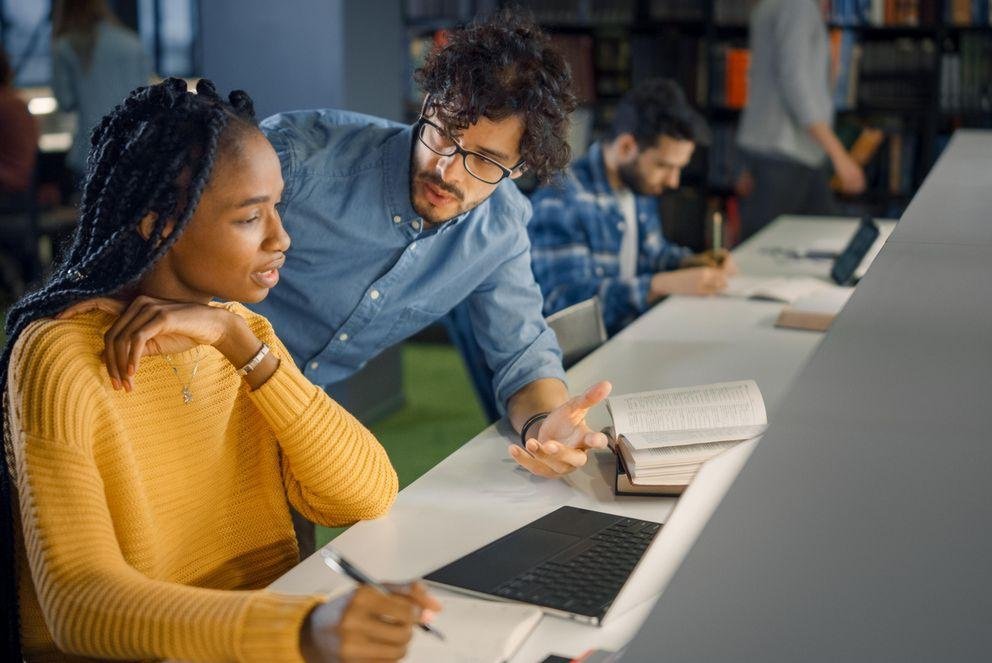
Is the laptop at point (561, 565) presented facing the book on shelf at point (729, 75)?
no

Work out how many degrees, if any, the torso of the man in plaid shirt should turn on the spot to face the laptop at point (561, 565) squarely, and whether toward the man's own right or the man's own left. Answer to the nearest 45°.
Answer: approximately 45° to the man's own right

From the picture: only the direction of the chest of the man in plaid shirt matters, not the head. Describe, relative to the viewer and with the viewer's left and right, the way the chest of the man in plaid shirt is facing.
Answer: facing the viewer and to the right of the viewer

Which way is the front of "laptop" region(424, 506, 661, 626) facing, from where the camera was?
facing away from the viewer and to the left of the viewer

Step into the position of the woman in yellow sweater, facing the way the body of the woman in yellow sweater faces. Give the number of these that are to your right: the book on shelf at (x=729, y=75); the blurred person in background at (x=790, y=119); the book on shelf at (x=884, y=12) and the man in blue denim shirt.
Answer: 0

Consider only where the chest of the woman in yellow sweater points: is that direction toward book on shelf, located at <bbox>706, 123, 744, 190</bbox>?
no

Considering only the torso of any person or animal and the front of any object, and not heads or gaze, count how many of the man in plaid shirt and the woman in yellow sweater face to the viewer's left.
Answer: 0

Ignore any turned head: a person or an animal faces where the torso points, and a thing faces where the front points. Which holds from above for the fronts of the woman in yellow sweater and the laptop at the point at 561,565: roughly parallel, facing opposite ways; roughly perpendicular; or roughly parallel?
roughly parallel, facing opposite ways

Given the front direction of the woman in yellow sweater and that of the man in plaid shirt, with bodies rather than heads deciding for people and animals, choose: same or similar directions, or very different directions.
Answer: same or similar directions

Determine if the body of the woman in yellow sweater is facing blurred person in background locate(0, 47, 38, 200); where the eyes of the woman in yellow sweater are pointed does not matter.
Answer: no

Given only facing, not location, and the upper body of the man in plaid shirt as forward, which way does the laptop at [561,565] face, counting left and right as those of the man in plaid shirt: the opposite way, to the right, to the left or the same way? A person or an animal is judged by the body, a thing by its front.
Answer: the opposite way

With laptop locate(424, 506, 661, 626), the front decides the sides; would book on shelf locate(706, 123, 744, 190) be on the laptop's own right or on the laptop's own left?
on the laptop's own right

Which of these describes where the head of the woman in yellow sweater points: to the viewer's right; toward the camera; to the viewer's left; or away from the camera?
to the viewer's right

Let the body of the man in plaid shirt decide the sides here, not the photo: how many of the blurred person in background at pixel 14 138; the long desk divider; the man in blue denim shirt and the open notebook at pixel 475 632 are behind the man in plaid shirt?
1
